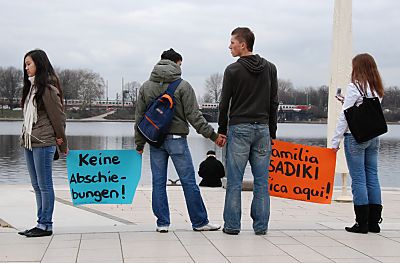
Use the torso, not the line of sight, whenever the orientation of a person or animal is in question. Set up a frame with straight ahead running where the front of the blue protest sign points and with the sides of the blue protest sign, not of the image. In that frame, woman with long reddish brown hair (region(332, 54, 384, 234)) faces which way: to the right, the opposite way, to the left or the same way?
the opposite way

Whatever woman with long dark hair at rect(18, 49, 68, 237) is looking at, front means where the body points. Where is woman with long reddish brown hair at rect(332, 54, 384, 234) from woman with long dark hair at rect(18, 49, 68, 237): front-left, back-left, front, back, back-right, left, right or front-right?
back

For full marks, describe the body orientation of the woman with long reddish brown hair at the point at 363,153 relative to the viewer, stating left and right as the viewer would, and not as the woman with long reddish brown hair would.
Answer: facing away from the viewer and to the left of the viewer

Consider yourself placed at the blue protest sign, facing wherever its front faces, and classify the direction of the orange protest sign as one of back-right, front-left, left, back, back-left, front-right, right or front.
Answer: left

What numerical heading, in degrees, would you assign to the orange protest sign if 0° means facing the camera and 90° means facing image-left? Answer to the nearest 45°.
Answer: approximately 0°

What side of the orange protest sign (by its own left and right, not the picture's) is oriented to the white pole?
back

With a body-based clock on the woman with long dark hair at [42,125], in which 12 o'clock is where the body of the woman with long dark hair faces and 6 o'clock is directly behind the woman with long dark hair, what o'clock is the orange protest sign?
The orange protest sign is roughly at 6 o'clock from the woman with long dark hair.

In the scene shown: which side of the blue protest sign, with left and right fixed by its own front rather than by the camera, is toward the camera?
front

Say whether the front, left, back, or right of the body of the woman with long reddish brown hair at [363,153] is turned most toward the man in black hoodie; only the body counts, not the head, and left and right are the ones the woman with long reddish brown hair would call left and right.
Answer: left

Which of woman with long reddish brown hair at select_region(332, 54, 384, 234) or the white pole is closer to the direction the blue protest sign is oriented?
the woman with long reddish brown hair

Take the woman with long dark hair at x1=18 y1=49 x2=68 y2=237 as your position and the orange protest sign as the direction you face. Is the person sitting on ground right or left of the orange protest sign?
left

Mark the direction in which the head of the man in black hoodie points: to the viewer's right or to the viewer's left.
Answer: to the viewer's left

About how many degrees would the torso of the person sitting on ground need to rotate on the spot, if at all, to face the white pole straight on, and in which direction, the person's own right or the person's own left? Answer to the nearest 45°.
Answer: approximately 135° to the person's own right

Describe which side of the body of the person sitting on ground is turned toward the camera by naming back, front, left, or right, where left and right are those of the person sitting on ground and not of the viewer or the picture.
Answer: back

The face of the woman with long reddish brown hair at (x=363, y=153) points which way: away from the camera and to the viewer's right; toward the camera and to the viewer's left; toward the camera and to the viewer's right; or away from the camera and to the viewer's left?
away from the camera and to the viewer's left

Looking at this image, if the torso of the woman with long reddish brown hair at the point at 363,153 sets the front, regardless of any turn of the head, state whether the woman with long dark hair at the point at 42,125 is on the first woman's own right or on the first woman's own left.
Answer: on the first woman's own left
